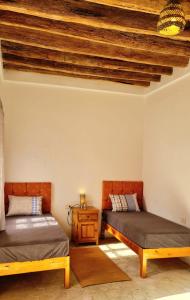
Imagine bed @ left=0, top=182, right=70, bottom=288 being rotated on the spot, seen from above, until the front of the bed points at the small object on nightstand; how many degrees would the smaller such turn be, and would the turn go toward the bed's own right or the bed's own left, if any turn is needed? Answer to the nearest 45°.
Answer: approximately 135° to the bed's own left

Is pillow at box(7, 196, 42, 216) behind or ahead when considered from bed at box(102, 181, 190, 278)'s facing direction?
behind

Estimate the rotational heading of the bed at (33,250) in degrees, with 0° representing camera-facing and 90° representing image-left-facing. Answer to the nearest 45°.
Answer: approximately 0°

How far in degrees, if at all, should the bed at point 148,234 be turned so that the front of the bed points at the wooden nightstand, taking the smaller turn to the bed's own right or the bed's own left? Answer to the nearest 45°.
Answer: approximately 180°

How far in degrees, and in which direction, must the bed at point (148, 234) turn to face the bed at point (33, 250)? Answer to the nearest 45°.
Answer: approximately 90° to its right

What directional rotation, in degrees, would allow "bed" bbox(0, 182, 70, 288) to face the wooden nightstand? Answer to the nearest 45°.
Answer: approximately 135° to its left

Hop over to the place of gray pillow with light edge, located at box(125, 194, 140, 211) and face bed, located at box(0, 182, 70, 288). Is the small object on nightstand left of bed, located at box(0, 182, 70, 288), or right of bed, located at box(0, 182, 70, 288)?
right

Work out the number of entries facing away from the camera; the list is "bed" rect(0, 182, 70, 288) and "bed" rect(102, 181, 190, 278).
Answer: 0

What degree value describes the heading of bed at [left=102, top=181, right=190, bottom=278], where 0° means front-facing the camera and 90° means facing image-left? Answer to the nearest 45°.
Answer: approximately 315°
